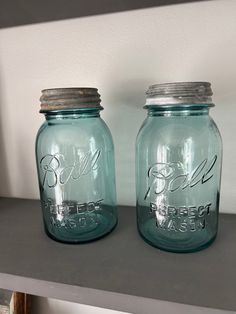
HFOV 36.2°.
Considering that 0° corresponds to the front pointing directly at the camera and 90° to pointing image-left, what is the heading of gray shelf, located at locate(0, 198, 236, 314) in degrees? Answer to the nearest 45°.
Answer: approximately 0°
